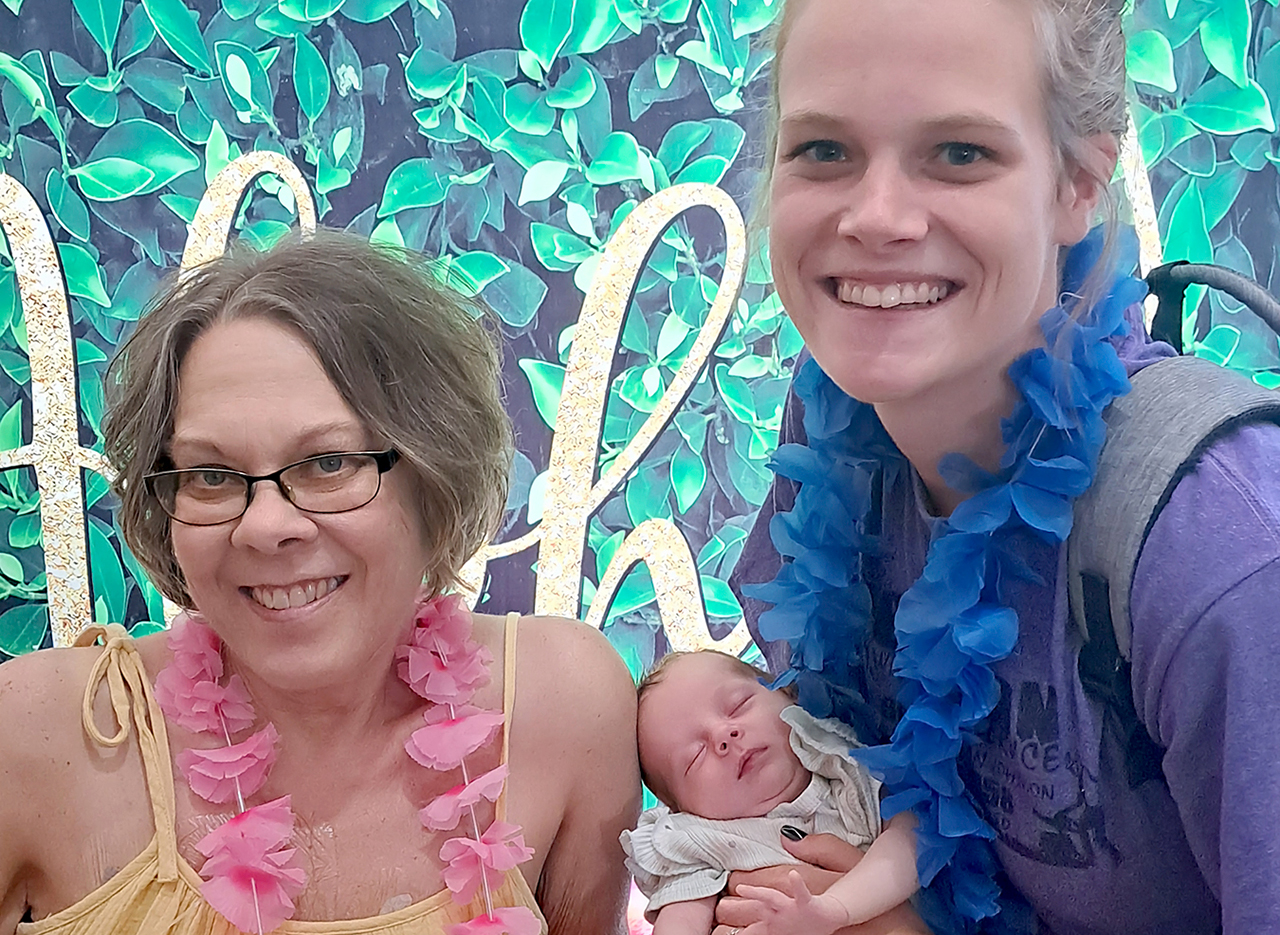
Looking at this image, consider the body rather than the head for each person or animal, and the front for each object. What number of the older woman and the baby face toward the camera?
2

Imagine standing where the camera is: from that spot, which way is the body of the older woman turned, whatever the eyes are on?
toward the camera

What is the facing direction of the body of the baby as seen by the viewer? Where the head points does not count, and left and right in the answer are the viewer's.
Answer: facing the viewer

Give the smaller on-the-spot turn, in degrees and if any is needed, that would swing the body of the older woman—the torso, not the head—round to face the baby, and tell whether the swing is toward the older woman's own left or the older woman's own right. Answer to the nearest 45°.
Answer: approximately 90° to the older woman's own left

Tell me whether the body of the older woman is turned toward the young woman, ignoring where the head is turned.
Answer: no

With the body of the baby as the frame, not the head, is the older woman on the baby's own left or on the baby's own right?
on the baby's own right

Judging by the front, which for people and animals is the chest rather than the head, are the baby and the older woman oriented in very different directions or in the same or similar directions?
same or similar directions

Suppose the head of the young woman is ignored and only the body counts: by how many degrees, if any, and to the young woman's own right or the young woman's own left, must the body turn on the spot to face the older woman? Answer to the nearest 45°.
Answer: approximately 45° to the young woman's own right

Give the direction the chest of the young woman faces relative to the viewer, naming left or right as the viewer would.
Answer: facing the viewer and to the left of the viewer
